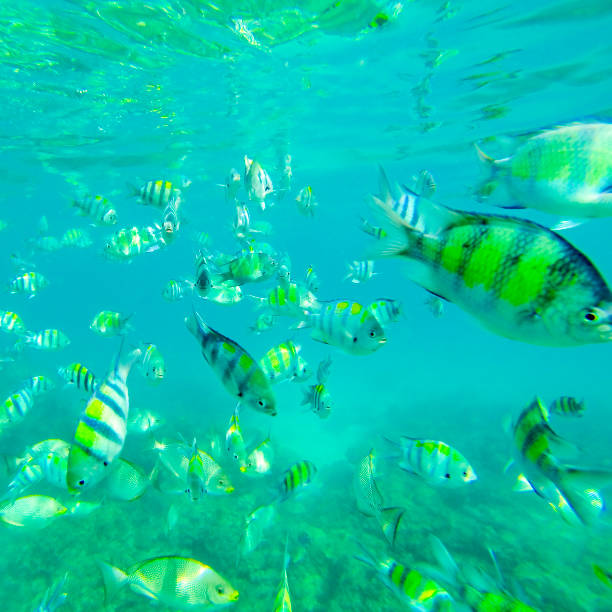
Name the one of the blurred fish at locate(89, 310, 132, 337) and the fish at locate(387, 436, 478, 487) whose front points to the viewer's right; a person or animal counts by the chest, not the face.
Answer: the fish

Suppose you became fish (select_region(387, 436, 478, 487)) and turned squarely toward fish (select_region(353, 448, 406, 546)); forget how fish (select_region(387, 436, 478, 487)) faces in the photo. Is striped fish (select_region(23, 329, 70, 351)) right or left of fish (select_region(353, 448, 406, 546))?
right

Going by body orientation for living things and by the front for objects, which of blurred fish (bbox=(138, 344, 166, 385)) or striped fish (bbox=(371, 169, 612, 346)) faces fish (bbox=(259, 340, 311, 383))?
the blurred fish

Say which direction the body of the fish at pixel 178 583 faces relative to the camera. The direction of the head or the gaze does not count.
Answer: to the viewer's right

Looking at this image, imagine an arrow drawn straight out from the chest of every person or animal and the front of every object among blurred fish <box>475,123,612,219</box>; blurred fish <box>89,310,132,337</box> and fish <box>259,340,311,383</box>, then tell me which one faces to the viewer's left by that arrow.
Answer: blurred fish <box>89,310,132,337</box>

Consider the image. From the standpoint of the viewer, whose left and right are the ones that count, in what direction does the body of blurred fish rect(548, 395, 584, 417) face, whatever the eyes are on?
facing to the left of the viewer

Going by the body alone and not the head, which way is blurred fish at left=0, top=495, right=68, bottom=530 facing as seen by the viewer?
to the viewer's right

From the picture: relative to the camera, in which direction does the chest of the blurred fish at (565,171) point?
to the viewer's right

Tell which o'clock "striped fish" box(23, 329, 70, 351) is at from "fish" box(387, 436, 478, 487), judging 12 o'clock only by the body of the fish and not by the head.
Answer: The striped fish is roughly at 6 o'clock from the fish.

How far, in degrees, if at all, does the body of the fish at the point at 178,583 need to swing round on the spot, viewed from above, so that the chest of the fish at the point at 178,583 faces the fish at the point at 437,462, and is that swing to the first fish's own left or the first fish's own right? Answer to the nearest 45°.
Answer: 0° — it already faces it
